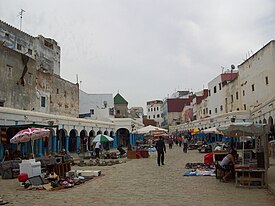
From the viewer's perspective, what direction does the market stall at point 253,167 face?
to the viewer's left

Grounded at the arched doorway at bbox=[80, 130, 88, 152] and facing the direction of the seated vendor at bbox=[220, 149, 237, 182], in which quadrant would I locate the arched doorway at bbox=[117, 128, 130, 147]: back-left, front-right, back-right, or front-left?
back-left

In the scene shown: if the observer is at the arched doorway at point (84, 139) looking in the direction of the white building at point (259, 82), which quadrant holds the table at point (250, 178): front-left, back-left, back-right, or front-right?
front-right

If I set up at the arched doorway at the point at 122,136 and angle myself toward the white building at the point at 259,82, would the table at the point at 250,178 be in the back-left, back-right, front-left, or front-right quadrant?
front-right

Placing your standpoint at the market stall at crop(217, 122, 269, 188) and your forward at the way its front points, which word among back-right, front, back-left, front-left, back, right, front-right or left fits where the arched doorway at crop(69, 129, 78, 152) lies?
front-right
